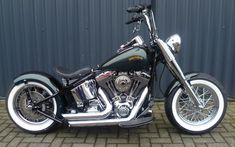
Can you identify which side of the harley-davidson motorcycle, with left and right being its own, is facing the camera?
right
